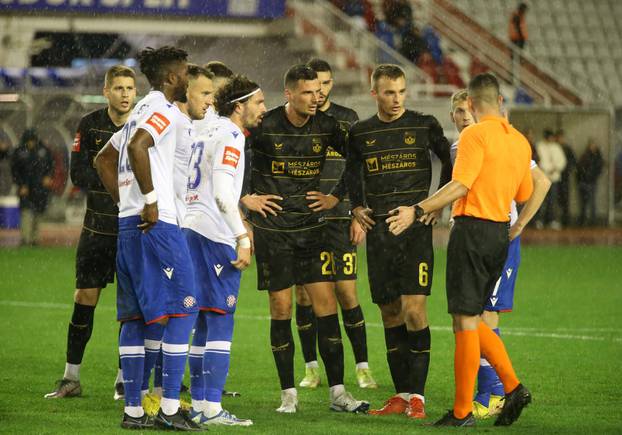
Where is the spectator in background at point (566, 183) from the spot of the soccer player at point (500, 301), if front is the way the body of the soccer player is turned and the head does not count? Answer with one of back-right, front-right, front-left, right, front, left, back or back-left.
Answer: back-right

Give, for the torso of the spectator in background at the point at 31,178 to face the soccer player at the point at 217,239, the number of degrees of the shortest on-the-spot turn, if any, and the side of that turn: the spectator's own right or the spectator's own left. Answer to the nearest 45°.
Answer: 0° — they already face them

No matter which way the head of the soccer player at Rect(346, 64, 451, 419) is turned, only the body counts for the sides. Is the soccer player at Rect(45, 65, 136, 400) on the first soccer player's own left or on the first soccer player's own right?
on the first soccer player's own right

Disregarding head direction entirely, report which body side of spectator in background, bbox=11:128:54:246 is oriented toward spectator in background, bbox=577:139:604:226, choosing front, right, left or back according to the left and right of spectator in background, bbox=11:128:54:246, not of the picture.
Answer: left

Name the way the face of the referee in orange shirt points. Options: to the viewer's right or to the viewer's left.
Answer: to the viewer's left

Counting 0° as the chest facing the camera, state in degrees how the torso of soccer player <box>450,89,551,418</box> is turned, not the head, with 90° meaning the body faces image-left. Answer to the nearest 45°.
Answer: approximately 45°

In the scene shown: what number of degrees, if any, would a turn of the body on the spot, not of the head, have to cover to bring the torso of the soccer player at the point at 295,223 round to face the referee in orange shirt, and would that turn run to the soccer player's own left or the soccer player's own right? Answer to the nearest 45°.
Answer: approximately 45° to the soccer player's own left

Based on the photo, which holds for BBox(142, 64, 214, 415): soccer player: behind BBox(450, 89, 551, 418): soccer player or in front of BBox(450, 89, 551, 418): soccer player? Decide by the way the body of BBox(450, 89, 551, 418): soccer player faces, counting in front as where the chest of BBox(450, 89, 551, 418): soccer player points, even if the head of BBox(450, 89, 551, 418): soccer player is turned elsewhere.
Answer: in front

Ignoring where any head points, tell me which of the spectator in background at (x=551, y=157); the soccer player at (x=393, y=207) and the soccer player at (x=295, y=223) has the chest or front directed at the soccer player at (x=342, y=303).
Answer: the spectator in background

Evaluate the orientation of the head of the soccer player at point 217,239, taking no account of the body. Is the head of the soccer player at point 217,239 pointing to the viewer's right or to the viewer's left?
to the viewer's right
